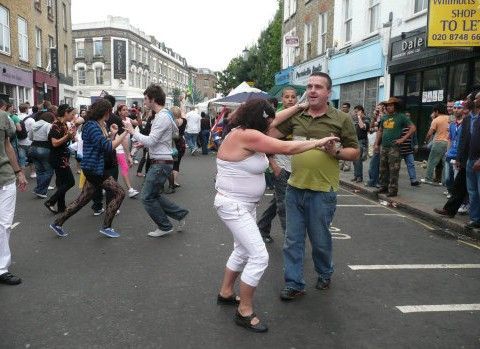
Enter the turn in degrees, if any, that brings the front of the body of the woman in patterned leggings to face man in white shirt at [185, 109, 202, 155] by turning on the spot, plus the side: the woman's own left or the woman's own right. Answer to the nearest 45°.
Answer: approximately 90° to the woman's own left

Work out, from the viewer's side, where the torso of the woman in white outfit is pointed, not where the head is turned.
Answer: to the viewer's right

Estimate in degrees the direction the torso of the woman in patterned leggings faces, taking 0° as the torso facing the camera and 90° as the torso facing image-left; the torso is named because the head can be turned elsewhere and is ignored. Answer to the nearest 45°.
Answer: approximately 270°

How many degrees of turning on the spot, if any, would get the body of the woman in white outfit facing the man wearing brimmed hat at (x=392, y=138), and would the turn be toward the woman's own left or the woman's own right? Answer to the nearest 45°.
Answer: approximately 45° to the woman's own left

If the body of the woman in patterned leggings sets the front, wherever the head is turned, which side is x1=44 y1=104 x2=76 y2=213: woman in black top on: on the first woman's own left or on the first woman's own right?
on the first woman's own left

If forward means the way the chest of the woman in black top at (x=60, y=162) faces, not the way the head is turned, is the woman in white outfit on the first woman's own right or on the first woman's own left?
on the first woman's own right

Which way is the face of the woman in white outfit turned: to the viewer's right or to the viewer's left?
to the viewer's right

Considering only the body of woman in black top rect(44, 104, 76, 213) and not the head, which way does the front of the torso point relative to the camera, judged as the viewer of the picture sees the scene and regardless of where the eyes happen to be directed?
to the viewer's right
